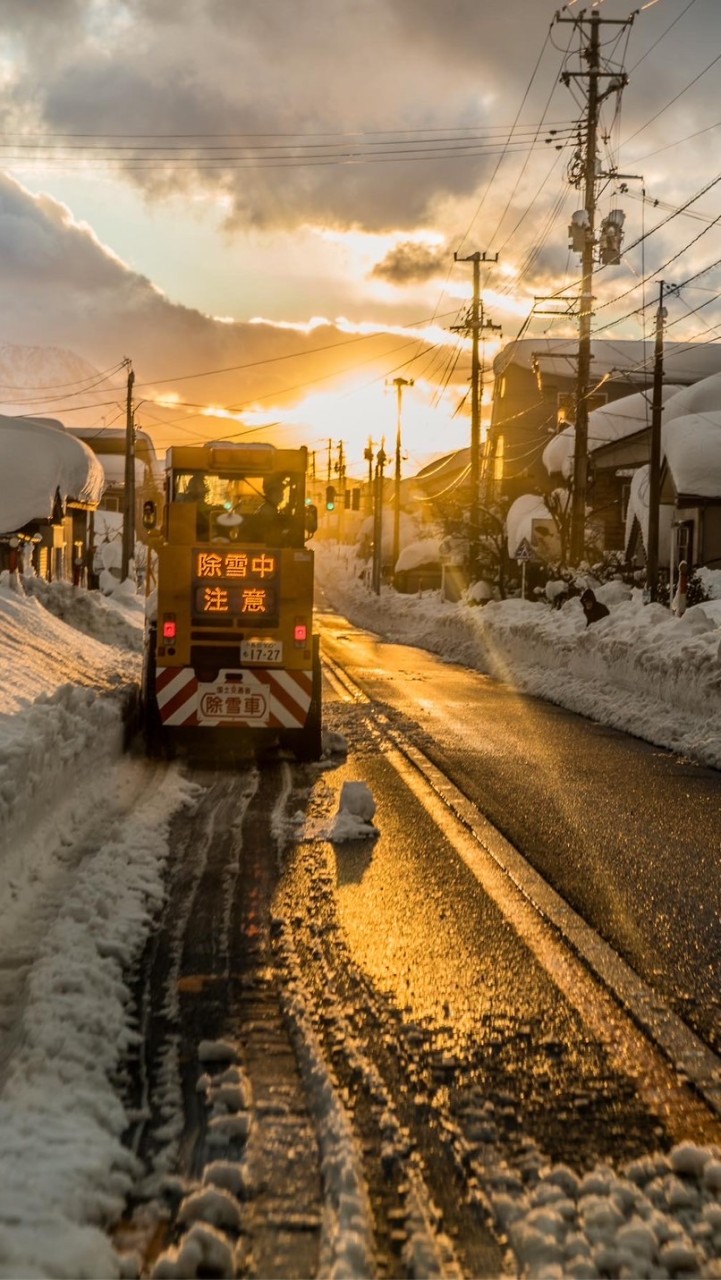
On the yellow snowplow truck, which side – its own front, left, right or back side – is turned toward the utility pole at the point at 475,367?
front

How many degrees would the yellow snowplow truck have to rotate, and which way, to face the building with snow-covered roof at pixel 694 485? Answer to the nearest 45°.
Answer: approximately 45° to its right

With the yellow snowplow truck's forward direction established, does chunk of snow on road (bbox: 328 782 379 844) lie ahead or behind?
behind

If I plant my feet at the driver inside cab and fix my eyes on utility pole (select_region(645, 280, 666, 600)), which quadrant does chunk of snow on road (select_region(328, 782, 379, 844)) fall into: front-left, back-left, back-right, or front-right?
back-right

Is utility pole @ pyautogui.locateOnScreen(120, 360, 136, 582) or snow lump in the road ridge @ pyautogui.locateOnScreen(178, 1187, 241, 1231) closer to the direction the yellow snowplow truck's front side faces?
the utility pole

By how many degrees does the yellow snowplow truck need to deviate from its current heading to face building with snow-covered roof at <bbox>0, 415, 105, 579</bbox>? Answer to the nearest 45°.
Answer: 0° — it already faces it

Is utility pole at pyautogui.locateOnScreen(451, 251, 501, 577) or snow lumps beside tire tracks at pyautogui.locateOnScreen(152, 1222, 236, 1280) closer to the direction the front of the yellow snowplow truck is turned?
the utility pole

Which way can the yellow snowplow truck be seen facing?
away from the camera

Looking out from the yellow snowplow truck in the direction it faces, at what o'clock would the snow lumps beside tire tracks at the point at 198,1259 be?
The snow lumps beside tire tracks is roughly at 6 o'clock from the yellow snowplow truck.

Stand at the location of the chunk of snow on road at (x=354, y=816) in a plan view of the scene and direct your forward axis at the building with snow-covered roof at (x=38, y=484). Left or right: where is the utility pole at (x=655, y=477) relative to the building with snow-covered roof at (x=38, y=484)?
right

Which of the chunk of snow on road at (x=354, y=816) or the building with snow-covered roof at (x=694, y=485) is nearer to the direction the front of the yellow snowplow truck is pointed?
the building with snow-covered roof

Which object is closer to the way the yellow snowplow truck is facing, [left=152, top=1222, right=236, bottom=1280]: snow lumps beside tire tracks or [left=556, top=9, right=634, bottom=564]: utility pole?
the utility pole

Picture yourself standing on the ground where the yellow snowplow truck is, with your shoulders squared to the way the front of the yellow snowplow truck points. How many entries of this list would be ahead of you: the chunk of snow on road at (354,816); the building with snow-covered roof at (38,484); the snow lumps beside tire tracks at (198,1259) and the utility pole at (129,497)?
2

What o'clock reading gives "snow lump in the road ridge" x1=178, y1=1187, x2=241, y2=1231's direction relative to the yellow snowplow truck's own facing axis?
The snow lump in the road ridge is roughly at 6 o'clock from the yellow snowplow truck.
